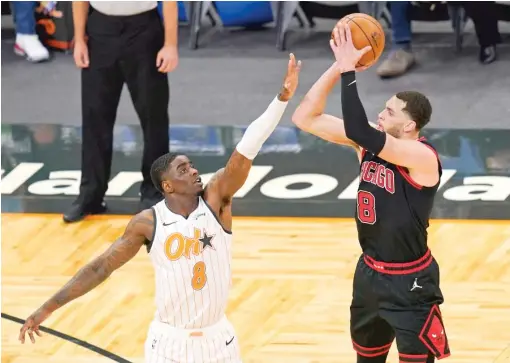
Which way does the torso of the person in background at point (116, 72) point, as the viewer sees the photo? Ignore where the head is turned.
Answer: toward the camera

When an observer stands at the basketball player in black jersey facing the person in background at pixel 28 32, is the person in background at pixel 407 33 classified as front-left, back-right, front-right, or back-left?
front-right

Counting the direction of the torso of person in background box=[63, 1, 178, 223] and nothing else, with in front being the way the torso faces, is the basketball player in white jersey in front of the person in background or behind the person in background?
in front

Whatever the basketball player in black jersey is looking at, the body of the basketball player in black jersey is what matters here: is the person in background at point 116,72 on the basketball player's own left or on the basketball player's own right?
on the basketball player's own right

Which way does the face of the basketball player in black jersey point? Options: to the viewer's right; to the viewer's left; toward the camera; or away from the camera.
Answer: to the viewer's left

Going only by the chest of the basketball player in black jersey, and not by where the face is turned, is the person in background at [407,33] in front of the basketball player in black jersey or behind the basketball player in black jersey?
behind

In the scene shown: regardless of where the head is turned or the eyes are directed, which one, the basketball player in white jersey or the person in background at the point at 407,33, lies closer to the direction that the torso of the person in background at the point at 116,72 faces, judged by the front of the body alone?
the basketball player in white jersey

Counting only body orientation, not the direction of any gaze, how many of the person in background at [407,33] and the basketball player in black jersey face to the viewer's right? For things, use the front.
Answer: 0
